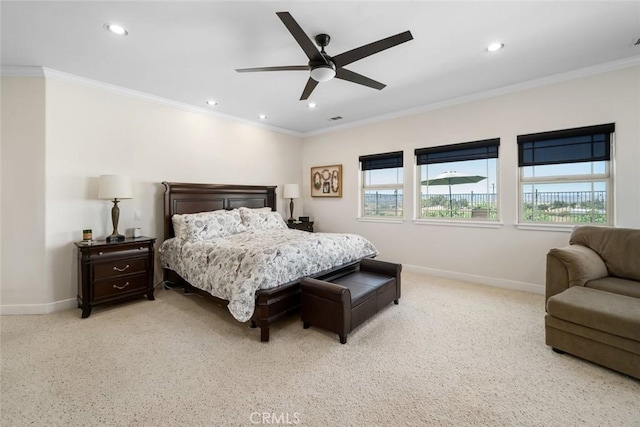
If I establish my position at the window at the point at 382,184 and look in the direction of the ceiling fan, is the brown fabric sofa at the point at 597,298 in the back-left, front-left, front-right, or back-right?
front-left

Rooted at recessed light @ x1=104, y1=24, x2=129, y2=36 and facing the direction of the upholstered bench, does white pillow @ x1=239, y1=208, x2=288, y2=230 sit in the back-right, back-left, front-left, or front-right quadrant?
front-left

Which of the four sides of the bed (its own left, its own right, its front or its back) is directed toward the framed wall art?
left

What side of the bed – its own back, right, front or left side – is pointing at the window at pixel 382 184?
left

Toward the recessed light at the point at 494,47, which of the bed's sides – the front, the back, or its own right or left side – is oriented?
front

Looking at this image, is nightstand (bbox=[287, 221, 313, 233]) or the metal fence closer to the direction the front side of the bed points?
the metal fence

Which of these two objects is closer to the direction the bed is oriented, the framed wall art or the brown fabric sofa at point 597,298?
the brown fabric sofa

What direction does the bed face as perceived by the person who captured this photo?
facing the viewer and to the right of the viewer

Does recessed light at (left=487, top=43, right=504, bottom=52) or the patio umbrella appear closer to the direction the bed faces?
the recessed light

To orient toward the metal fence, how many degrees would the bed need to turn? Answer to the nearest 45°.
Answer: approximately 45° to its left

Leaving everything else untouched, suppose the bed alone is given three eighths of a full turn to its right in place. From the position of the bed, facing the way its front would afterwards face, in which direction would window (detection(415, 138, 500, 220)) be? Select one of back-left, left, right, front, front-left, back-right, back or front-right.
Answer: back

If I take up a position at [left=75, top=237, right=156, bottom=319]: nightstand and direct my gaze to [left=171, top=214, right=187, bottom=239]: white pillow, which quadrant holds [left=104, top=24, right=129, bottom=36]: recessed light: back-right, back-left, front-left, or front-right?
back-right

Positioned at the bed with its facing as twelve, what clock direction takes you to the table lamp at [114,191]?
The table lamp is roughly at 5 o'clock from the bed.

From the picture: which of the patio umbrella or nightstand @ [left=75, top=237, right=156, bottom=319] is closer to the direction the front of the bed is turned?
the patio umbrella
